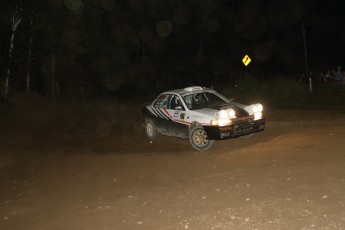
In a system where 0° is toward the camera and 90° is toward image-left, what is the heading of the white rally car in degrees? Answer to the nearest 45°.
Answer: approximately 315°
